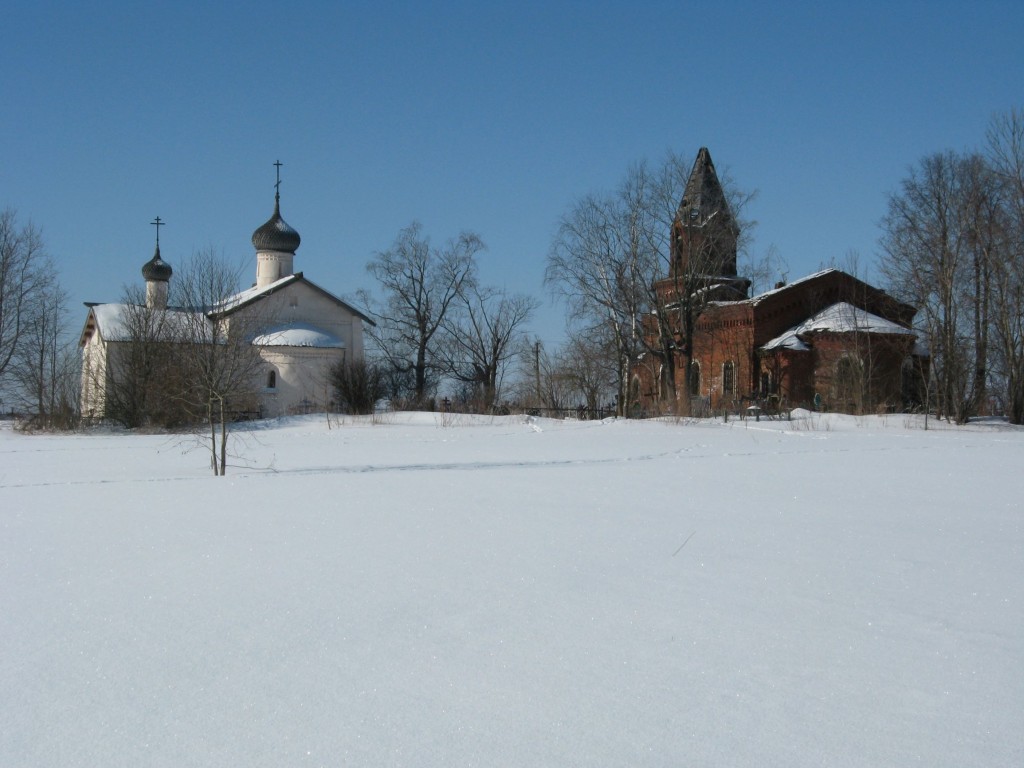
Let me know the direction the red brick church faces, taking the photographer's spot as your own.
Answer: facing away from the viewer and to the left of the viewer

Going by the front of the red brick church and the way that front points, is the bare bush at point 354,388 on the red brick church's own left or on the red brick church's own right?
on the red brick church's own left

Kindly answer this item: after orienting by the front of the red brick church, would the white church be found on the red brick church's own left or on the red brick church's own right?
on the red brick church's own left
